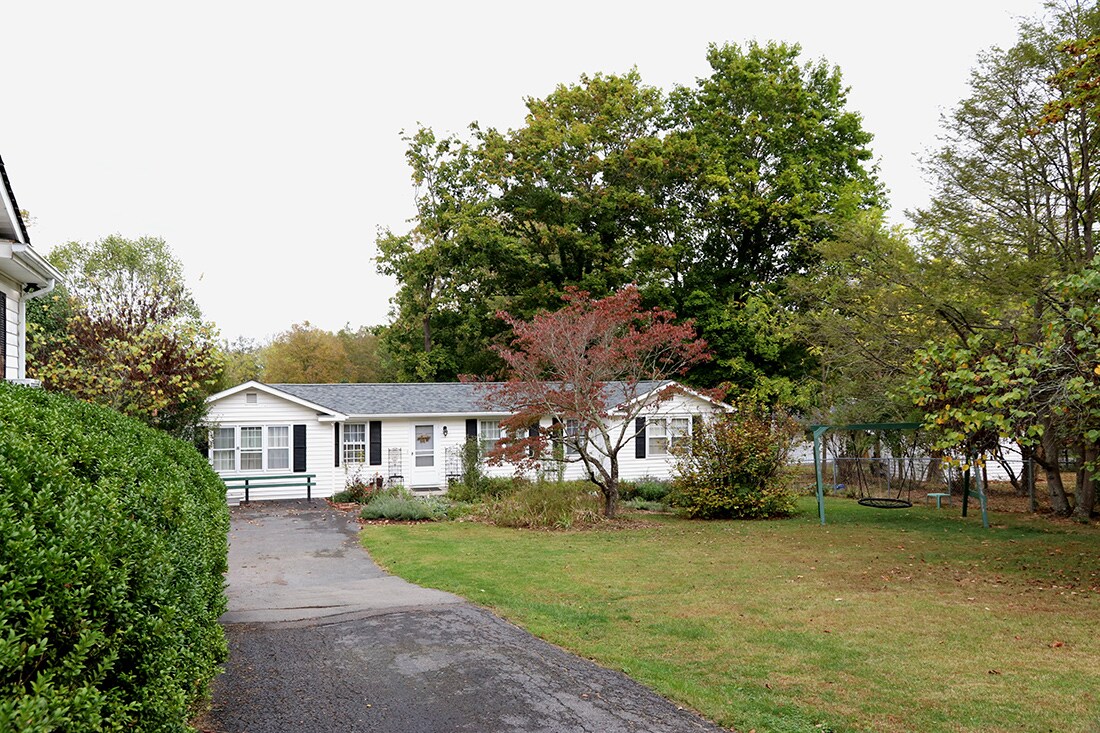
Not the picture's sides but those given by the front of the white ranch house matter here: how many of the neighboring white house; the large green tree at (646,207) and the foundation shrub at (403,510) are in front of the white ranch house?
2

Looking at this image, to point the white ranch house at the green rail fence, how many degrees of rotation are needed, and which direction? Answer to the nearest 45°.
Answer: approximately 45° to its right

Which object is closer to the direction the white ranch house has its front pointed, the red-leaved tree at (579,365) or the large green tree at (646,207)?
the red-leaved tree

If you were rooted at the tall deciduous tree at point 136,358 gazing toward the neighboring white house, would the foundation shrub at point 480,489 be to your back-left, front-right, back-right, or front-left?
back-left

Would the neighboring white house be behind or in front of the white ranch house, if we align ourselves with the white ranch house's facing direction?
in front

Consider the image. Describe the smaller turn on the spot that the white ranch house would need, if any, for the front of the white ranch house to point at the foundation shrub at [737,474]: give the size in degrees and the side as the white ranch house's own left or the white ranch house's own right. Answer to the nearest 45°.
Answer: approximately 45° to the white ranch house's own left

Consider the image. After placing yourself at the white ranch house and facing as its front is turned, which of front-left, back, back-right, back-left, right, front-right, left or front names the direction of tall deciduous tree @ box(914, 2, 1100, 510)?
front-left

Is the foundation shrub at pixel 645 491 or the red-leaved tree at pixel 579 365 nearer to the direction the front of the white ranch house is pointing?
the red-leaved tree

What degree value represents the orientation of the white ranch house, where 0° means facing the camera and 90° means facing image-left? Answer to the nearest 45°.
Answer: approximately 0°

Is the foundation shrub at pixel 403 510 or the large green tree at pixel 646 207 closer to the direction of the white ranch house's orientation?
the foundation shrub

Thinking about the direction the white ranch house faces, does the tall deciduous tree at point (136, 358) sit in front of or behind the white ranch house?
in front
